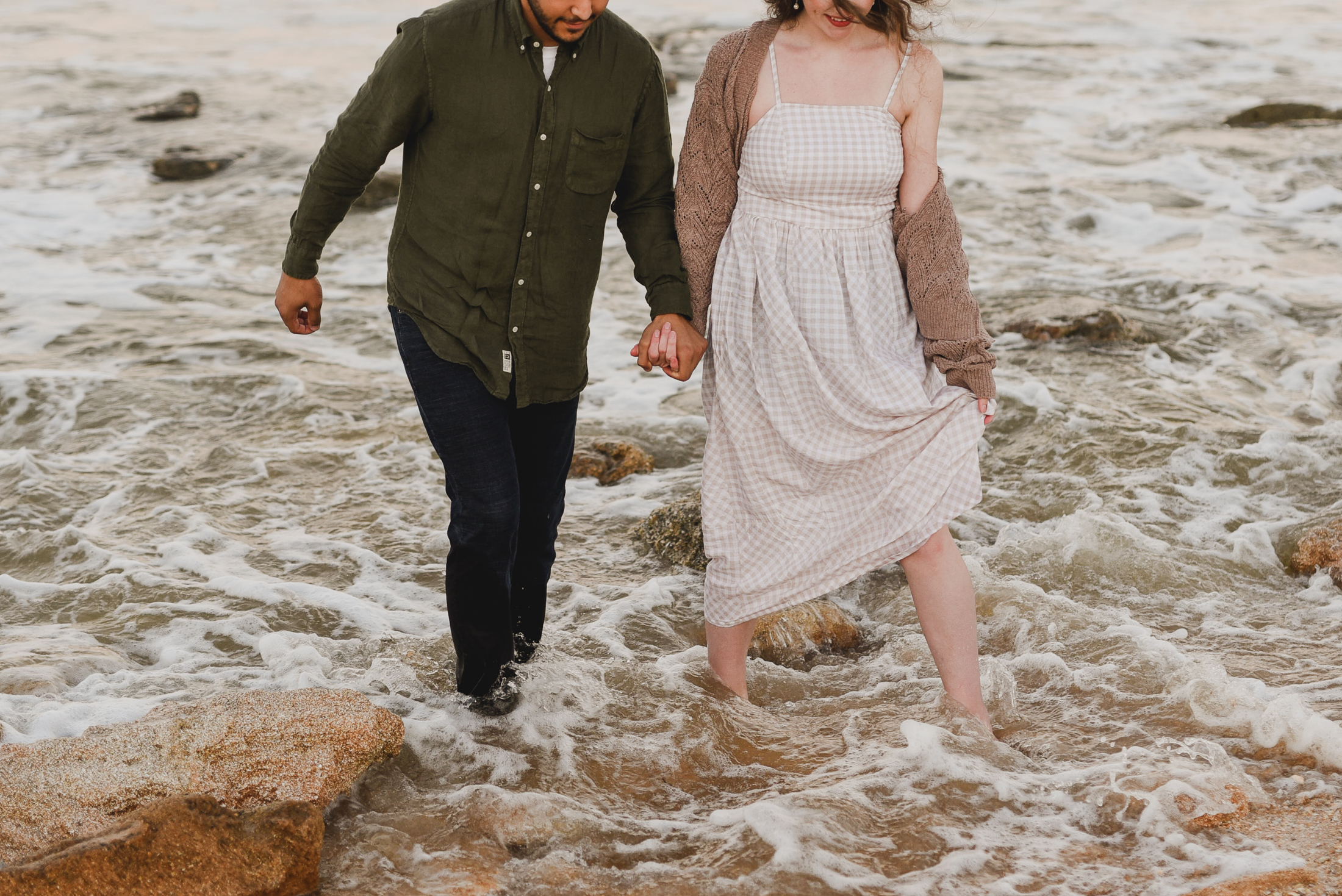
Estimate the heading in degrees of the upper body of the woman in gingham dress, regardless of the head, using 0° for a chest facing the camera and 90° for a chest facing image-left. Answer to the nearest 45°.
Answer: approximately 0°

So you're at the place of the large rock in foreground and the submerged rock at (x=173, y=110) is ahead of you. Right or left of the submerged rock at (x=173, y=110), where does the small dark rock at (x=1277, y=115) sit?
right

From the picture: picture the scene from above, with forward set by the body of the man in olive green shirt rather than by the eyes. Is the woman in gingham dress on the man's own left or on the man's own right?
on the man's own left

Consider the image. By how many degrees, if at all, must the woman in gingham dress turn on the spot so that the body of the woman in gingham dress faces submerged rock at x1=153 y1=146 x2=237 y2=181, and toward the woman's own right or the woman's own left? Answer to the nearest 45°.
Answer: approximately 135° to the woman's own right

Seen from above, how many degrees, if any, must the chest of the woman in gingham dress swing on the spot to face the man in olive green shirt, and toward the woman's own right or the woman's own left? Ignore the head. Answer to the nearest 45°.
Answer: approximately 90° to the woman's own right

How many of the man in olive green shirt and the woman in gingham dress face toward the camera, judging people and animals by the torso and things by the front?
2

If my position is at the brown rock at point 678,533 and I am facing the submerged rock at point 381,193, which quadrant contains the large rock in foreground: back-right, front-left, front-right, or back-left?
back-left

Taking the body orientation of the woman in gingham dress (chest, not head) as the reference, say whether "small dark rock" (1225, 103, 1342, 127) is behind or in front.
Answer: behind
